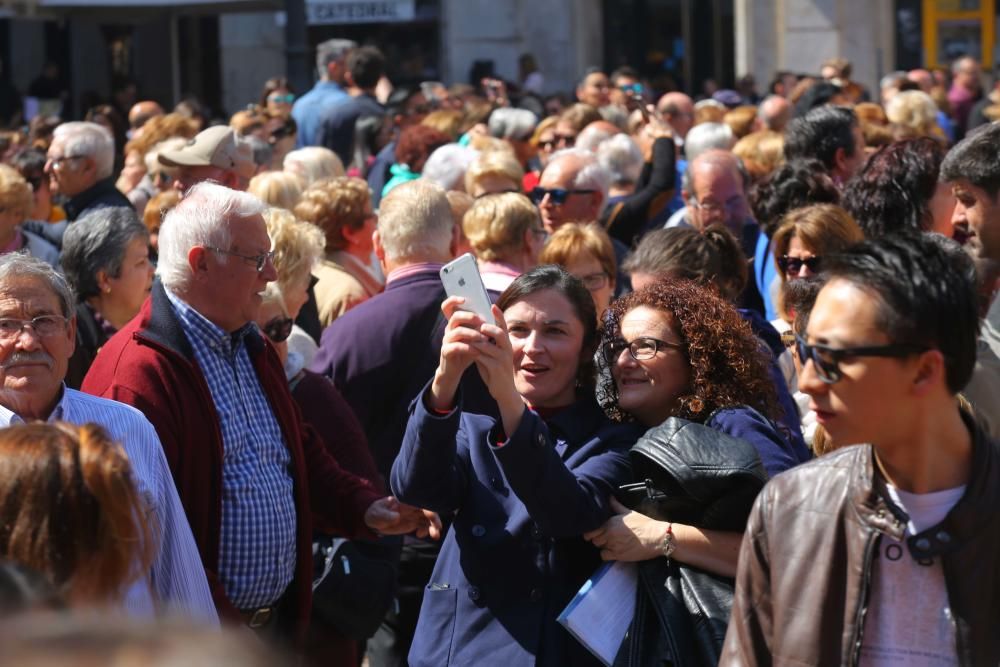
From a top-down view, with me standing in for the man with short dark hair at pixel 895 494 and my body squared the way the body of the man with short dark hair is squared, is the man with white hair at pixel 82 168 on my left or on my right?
on my right

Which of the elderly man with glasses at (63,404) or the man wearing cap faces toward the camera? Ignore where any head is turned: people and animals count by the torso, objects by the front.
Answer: the elderly man with glasses

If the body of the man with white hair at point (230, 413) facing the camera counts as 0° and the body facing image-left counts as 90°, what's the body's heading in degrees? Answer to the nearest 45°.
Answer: approximately 315°

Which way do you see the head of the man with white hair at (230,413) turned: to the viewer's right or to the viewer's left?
to the viewer's right

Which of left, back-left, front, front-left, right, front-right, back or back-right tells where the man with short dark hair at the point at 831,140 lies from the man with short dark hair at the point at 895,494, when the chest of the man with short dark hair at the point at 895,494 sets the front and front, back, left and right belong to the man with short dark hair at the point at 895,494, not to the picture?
back-right

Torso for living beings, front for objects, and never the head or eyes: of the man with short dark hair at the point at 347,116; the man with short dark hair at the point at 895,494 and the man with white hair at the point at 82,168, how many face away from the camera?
1

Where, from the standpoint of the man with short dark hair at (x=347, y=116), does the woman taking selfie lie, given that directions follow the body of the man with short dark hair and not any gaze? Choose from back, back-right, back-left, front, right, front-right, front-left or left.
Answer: back

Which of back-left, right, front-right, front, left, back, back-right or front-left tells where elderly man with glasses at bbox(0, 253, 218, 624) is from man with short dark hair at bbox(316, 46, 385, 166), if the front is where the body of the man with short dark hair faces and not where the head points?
back

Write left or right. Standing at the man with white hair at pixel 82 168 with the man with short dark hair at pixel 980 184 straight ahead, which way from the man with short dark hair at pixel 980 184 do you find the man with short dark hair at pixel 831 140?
left

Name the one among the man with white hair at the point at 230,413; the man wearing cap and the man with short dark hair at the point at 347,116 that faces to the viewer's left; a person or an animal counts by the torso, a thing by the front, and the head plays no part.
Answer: the man wearing cap

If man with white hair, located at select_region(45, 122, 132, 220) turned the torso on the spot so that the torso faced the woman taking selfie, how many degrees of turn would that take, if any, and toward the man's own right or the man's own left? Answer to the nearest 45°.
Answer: approximately 90° to the man's own left

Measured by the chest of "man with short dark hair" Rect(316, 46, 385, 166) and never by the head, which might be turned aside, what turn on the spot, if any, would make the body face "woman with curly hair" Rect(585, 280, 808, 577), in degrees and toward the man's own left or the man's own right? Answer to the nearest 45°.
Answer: approximately 180°

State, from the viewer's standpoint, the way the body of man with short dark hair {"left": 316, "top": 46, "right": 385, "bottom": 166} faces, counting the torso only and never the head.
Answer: away from the camera
